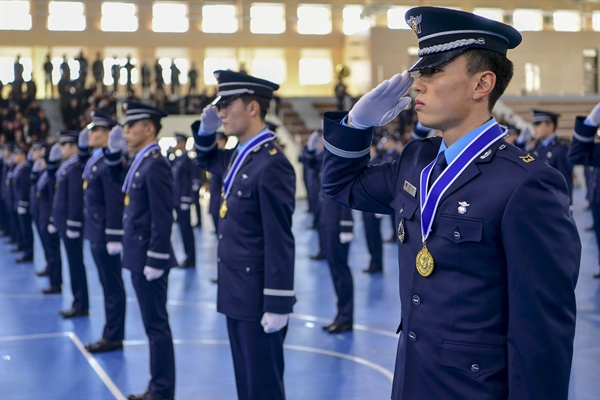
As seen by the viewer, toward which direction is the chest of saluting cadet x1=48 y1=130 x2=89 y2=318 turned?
to the viewer's left

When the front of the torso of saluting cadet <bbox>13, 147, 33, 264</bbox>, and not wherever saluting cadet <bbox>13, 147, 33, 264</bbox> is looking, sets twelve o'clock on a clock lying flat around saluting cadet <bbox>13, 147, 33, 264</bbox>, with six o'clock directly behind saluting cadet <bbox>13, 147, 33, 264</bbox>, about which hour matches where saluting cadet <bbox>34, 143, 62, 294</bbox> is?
saluting cadet <bbox>34, 143, 62, 294</bbox> is roughly at 9 o'clock from saluting cadet <bbox>13, 147, 33, 264</bbox>.

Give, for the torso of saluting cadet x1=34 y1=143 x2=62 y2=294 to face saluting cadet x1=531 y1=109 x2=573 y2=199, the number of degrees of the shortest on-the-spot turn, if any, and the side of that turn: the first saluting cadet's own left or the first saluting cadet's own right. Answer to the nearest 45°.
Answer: approximately 180°

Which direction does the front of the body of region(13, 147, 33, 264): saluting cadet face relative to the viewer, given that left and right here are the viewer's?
facing to the left of the viewer

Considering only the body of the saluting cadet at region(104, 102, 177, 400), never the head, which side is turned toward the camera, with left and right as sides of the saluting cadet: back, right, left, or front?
left

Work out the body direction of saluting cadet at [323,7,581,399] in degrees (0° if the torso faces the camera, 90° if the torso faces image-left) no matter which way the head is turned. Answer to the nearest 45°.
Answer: approximately 45°

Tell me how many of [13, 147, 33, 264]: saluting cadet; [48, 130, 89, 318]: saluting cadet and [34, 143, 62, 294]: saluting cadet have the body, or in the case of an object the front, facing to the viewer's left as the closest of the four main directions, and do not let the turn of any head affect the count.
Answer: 3

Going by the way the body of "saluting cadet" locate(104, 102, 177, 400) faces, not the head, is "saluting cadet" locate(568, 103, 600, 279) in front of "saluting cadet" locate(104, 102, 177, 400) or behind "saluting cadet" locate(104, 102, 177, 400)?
behind
